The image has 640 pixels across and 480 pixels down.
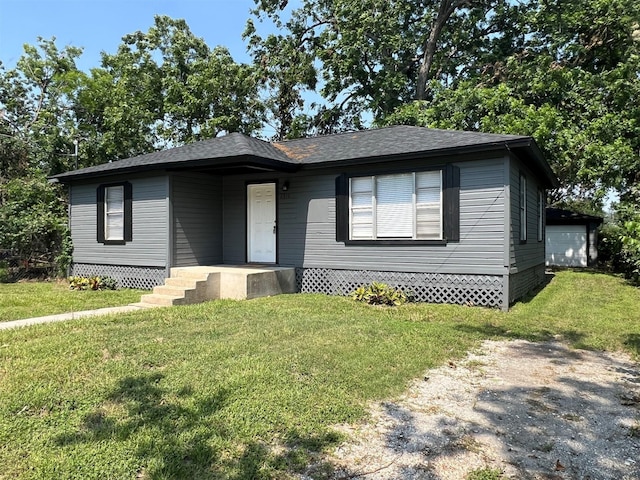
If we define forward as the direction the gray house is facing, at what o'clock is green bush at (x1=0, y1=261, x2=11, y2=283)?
The green bush is roughly at 2 o'clock from the gray house.

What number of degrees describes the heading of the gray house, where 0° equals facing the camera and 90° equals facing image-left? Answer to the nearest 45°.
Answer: approximately 45°

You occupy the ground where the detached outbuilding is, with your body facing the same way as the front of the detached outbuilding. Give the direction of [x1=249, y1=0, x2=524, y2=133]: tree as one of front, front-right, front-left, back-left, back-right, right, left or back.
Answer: front-right

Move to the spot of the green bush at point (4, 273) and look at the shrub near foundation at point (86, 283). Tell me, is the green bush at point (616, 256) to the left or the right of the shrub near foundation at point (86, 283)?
left

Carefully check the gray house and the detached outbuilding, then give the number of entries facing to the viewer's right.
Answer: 0

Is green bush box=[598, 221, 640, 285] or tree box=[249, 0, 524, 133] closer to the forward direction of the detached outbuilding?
the green bush

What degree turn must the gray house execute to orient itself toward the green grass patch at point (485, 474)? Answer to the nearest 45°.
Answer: approximately 45° to its left

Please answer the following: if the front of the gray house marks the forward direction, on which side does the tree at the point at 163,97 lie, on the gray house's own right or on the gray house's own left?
on the gray house's own right
